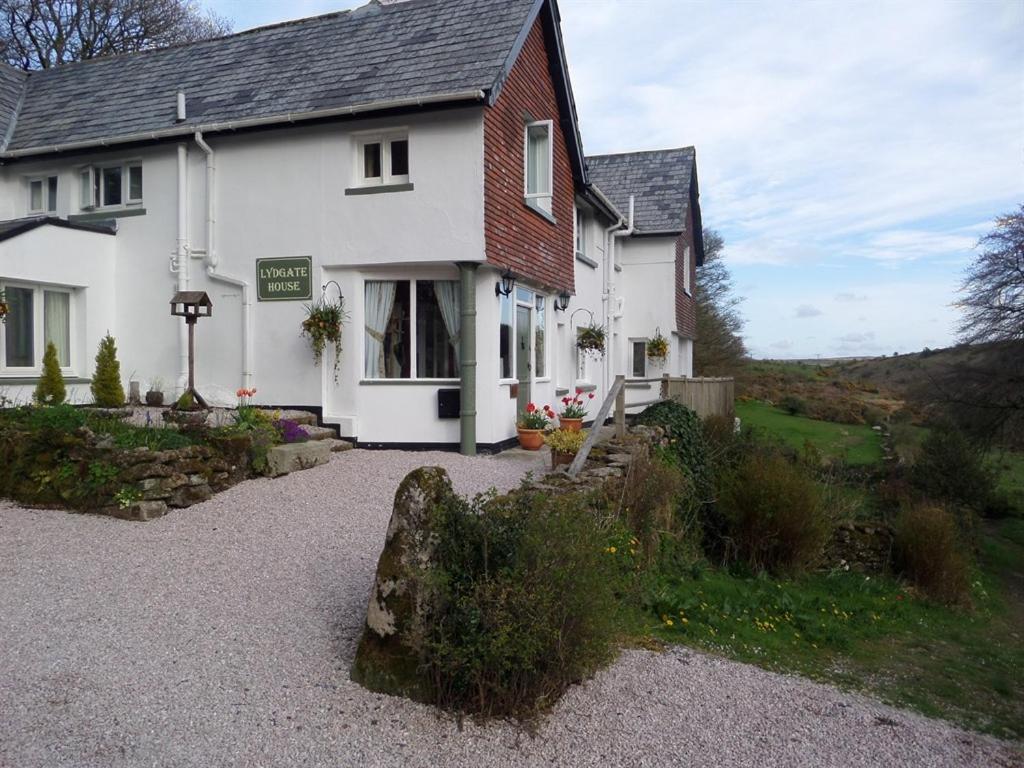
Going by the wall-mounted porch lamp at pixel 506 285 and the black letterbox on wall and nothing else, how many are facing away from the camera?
0

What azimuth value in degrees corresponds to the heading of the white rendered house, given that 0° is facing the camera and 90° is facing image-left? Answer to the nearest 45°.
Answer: approximately 315°

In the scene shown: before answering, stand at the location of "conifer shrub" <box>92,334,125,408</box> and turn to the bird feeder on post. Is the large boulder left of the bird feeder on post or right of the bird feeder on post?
right

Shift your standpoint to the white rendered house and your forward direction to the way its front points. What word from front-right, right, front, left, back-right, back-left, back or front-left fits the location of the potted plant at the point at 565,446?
front

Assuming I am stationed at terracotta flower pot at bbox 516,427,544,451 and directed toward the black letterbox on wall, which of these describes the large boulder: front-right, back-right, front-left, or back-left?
front-left

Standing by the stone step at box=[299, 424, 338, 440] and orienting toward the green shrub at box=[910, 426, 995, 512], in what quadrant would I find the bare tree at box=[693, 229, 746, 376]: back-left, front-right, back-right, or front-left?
front-left

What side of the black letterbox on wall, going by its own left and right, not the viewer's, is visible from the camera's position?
front

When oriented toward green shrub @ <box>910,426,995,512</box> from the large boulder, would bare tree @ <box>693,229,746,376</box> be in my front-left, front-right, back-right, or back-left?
front-left

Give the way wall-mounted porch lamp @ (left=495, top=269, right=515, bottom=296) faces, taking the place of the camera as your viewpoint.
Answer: facing the viewer and to the right of the viewer

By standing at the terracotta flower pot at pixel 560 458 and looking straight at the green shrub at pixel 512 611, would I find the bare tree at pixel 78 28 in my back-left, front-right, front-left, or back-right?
back-right

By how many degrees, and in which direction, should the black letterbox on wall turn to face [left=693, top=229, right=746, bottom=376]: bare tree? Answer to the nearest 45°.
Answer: approximately 135° to its left

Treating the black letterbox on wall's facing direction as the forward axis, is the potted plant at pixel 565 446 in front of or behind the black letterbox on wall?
in front

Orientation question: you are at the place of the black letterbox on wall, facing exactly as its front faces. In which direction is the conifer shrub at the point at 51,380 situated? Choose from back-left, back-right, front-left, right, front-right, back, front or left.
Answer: right
